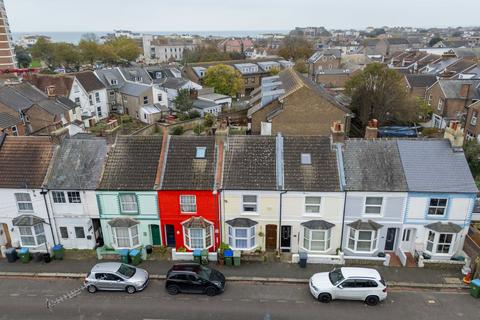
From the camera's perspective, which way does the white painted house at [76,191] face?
toward the camera

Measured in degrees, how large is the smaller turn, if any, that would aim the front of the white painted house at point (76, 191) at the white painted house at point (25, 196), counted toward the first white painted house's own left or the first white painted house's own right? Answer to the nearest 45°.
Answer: approximately 135° to the first white painted house's own right

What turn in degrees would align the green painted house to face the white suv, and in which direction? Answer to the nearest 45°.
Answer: approximately 45° to its left

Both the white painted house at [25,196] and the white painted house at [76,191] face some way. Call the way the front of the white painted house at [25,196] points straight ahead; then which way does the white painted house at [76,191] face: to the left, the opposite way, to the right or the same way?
the same way

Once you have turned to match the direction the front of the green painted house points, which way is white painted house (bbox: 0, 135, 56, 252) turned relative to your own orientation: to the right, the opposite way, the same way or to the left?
the same way

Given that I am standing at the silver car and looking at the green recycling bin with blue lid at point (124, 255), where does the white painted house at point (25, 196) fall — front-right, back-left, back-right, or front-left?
front-left

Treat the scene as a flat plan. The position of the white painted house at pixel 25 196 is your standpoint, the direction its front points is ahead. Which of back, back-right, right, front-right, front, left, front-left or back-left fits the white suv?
front-left

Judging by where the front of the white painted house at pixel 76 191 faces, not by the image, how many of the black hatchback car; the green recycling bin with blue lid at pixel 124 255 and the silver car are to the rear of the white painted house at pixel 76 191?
0

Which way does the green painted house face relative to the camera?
toward the camera

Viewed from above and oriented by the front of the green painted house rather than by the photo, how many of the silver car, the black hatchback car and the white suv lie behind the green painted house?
0
